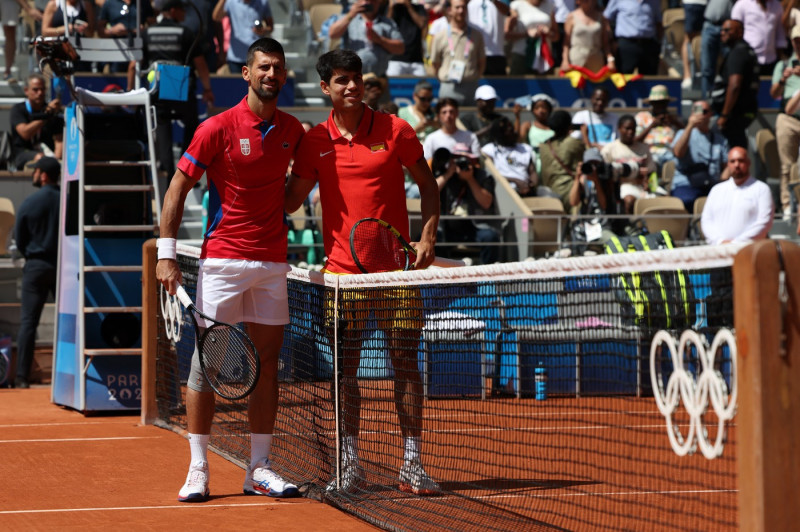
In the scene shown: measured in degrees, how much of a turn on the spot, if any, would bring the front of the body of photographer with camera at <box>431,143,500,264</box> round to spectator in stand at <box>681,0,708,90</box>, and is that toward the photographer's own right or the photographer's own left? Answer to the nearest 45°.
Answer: approximately 135° to the photographer's own left

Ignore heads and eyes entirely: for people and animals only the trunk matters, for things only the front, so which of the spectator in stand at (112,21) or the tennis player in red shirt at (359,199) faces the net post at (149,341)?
the spectator in stand

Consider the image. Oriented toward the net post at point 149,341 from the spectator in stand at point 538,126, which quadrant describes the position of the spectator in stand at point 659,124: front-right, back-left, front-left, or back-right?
back-left
